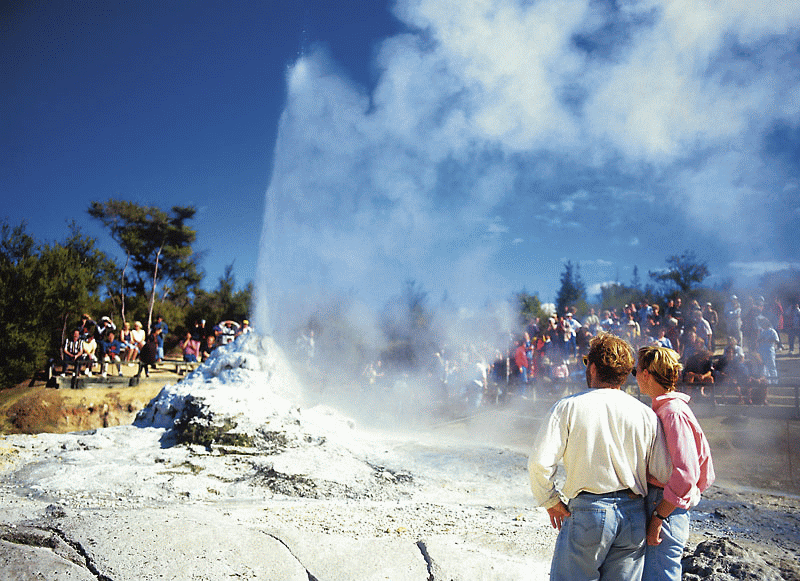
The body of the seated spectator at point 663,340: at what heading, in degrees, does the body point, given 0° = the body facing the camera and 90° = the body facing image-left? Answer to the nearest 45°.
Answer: approximately 45°

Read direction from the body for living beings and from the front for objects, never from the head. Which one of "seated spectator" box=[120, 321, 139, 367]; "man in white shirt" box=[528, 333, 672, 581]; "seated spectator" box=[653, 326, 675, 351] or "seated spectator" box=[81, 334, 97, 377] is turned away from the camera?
the man in white shirt

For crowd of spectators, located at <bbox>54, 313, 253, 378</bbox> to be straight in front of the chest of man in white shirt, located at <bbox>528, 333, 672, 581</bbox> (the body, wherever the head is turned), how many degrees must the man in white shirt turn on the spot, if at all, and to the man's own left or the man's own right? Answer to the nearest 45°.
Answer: approximately 45° to the man's own left

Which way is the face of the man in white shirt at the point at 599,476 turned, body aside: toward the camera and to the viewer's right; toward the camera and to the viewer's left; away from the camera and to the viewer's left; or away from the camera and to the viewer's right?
away from the camera and to the viewer's left

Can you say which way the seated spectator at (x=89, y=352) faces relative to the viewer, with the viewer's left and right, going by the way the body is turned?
facing the viewer and to the right of the viewer

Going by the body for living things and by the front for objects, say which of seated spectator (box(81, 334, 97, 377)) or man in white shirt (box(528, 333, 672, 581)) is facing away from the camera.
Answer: the man in white shirt

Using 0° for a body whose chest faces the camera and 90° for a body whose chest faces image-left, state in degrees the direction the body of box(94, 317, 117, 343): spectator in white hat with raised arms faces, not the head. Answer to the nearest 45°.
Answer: approximately 315°

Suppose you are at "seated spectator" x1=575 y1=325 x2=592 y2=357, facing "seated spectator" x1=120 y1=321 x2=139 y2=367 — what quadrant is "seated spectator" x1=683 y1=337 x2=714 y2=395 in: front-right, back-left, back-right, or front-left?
back-left

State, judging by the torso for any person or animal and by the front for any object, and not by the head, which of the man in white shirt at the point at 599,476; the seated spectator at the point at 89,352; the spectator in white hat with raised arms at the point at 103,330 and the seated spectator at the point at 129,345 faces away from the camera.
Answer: the man in white shirt

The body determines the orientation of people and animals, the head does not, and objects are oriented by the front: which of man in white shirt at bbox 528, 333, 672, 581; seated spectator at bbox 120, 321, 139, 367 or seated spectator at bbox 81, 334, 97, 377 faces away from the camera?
the man in white shirt

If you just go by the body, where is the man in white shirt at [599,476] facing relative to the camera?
away from the camera

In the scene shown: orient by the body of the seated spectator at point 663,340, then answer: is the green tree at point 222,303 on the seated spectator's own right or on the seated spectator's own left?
on the seated spectator's own right

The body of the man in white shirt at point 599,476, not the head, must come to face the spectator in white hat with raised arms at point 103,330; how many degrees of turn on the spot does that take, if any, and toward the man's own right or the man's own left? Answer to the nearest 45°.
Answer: approximately 45° to the man's own left

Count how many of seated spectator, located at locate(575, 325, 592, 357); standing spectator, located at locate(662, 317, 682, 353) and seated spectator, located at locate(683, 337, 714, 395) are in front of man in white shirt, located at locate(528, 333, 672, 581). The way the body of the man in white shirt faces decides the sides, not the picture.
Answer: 3
